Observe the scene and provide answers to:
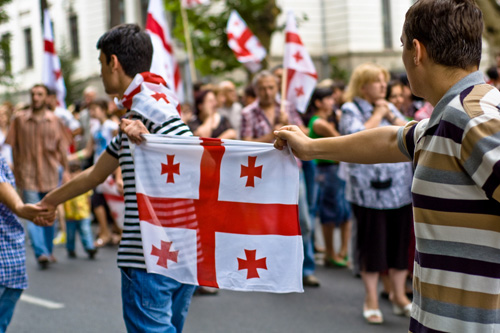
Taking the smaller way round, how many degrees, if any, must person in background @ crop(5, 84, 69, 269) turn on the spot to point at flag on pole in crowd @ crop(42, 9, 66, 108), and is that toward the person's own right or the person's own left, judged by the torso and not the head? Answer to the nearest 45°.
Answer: approximately 180°

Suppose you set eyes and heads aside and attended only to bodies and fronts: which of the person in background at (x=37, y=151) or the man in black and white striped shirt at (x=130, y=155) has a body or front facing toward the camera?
the person in background

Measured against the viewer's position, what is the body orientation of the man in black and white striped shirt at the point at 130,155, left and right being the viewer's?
facing away from the viewer and to the left of the viewer

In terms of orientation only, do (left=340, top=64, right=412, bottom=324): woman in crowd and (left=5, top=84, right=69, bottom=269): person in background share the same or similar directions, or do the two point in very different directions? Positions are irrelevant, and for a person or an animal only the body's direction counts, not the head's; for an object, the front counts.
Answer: same or similar directions

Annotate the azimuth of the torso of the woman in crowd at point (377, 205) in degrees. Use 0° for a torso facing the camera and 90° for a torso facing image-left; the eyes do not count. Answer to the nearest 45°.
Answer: approximately 315°

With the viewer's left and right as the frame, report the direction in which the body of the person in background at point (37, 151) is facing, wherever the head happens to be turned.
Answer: facing the viewer

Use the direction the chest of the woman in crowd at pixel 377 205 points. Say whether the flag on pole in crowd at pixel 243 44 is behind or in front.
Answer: behind

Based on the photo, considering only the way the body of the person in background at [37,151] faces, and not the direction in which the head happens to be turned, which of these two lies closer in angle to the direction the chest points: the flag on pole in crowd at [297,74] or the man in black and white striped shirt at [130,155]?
the man in black and white striped shirt

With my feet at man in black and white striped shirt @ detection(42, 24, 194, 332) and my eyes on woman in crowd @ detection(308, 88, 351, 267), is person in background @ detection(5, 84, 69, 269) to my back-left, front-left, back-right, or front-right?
front-left

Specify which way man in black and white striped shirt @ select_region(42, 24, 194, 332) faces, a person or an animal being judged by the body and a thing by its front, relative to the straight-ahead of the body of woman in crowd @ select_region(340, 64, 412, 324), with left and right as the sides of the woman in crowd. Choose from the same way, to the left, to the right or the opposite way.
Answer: the opposite way

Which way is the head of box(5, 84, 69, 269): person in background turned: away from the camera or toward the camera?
toward the camera

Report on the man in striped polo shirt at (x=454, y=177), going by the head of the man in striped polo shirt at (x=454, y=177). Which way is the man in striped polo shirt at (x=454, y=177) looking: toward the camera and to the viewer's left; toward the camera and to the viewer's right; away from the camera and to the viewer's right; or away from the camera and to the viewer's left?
away from the camera and to the viewer's left

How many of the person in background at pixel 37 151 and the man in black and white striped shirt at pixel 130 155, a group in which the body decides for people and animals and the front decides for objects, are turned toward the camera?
1
